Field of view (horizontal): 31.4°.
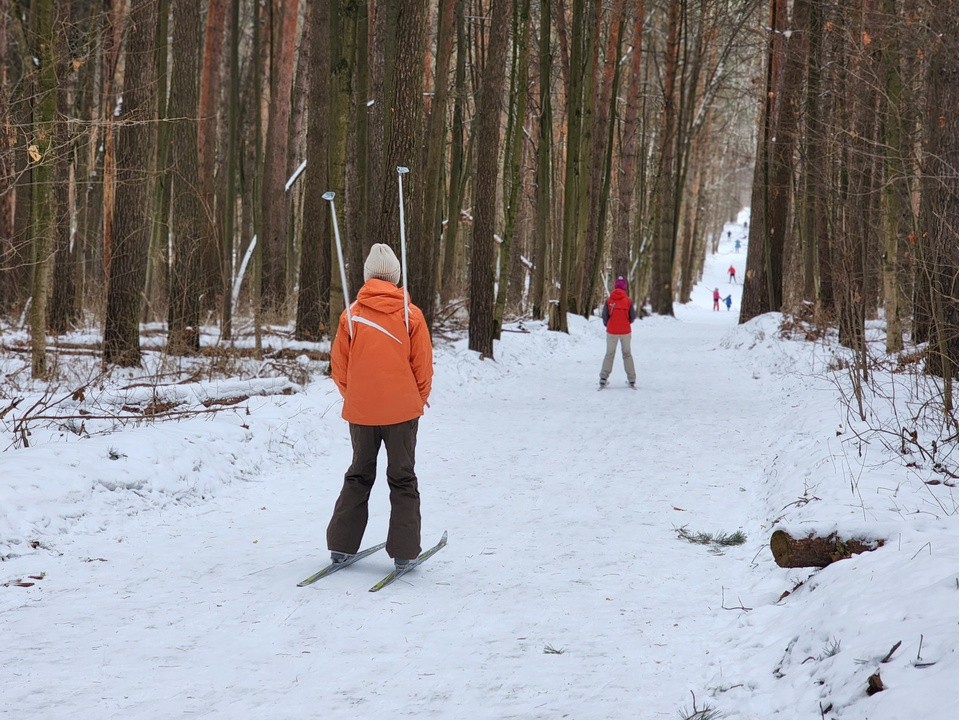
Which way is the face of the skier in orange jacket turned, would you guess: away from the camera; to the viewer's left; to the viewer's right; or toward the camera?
away from the camera

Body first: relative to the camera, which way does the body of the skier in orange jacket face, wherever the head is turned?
away from the camera

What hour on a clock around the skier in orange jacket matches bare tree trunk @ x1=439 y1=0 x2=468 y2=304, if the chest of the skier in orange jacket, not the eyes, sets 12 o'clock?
The bare tree trunk is roughly at 12 o'clock from the skier in orange jacket.

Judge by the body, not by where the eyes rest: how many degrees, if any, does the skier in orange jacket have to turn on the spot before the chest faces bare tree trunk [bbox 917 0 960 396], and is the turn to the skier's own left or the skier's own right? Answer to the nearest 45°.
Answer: approximately 45° to the skier's own right

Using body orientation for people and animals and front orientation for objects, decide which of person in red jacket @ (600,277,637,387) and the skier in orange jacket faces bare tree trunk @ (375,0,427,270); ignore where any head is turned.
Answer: the skier in orange jacket

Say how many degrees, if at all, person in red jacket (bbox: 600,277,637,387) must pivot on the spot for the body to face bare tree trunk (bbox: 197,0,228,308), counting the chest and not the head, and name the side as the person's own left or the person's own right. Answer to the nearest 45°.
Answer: approximately 45° to the person's own left

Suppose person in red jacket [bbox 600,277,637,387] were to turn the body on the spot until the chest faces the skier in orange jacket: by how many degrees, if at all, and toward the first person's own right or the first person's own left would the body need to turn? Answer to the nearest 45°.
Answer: approximately 180°

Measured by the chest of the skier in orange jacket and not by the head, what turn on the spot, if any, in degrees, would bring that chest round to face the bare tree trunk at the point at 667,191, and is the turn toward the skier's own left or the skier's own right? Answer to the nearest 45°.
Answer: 0° — they already face it

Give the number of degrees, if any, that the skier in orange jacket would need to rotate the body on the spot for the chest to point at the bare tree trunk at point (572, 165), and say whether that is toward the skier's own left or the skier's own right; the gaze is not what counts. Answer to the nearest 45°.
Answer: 0° — they already face it

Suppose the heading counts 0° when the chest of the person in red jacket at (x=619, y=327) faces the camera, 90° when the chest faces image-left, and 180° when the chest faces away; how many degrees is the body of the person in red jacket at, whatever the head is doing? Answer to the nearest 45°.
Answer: approximately 180°
